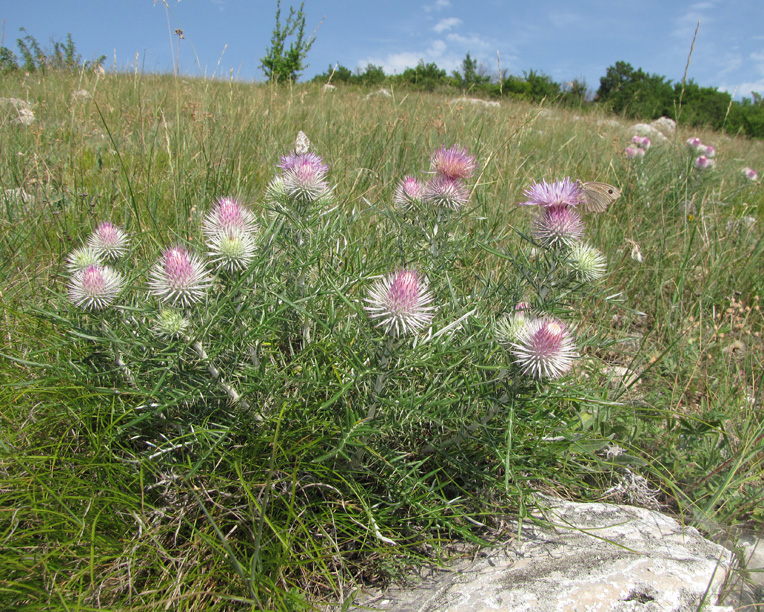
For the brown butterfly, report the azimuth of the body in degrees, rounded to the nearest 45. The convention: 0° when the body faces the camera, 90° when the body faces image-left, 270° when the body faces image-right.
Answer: approximately 90°

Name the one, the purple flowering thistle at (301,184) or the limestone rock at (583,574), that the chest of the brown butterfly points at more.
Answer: the purple flowering thistle

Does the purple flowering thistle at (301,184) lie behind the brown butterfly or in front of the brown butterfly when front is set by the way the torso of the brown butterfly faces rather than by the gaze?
in front

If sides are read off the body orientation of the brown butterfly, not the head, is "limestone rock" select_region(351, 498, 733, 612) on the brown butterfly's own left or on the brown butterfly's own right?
on the brown butterfly's own left

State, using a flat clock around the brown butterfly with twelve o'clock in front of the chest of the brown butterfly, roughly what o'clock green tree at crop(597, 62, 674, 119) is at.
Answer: The green tree is roughly at 3 o'clock from the brown butterfly.

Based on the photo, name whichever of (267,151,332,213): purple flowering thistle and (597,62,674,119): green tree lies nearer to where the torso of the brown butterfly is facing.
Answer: the purple flowering thistle
